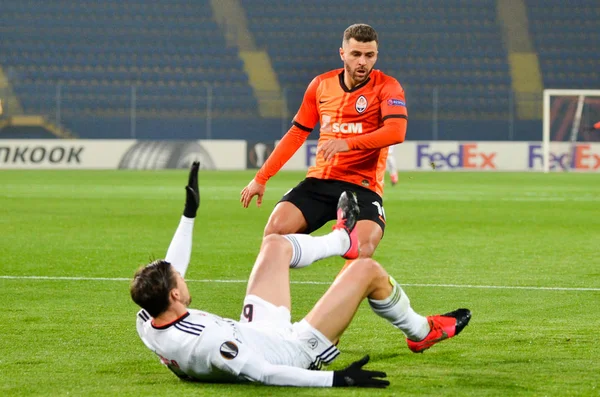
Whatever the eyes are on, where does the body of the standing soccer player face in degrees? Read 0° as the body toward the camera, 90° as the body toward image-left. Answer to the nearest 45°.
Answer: approximately 0°
